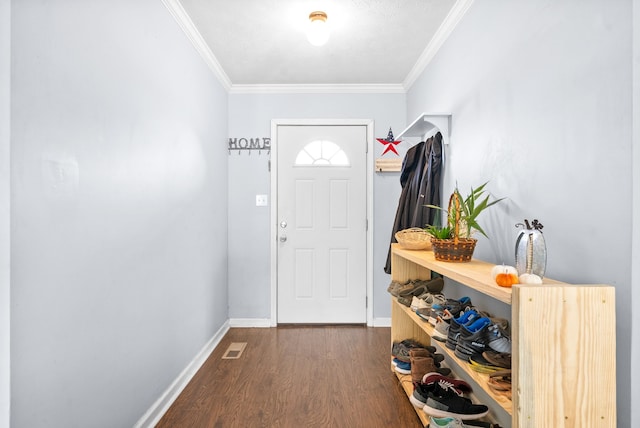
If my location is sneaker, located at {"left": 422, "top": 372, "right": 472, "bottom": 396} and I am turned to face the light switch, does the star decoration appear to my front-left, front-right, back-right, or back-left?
front-right

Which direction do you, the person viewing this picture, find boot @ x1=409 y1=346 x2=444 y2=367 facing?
facing to the right of the viewer

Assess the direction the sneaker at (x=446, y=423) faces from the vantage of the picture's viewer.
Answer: facing to the right of the viewer

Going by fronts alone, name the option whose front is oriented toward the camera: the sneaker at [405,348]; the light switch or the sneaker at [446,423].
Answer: the light switch

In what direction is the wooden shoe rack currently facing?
to the viewer's left

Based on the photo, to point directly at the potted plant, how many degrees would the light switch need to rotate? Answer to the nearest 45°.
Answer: approximately 45° to its left

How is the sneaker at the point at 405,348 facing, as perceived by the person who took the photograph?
facing to the right of the viewer

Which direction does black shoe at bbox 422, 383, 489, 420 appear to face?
to the viewer's right

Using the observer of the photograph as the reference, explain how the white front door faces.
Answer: facing the viewer
